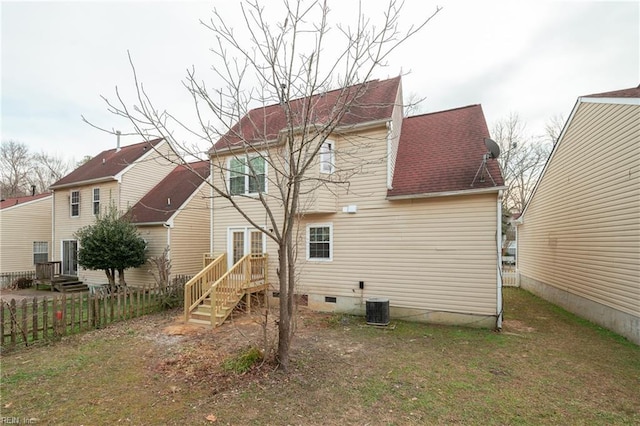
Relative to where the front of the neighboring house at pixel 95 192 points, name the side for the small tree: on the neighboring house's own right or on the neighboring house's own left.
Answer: on the neighboring house's own right

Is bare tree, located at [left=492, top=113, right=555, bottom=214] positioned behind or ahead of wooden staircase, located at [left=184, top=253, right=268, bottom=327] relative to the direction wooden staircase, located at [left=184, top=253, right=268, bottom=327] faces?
behind

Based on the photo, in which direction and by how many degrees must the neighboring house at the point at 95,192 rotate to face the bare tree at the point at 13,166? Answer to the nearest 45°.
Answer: approximately 45° to its left

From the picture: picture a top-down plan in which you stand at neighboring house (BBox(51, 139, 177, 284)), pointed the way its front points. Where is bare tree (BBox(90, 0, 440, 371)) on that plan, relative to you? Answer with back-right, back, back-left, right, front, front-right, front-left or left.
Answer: back-right

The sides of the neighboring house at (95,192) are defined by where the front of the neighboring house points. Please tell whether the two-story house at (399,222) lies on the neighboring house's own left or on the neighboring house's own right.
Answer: on the neighboring house's own right

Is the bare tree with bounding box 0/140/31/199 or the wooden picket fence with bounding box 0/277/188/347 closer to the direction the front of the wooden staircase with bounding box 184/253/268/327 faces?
the wooden picket fence

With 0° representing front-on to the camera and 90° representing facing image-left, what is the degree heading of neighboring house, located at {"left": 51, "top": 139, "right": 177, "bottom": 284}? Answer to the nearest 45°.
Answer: approximately 225°

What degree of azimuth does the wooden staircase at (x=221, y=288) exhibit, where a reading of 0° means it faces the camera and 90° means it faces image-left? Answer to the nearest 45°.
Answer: approximately 45°

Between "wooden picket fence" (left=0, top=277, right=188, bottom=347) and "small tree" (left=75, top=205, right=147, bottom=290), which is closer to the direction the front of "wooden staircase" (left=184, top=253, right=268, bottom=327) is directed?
the wooden picket fence

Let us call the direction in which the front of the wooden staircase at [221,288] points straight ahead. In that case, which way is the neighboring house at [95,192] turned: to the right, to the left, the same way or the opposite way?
the opposite way
